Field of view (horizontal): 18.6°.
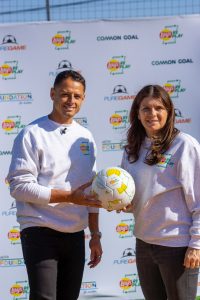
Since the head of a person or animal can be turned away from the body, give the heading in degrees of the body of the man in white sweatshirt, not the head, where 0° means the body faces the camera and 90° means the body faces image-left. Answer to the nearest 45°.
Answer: approximately 315°

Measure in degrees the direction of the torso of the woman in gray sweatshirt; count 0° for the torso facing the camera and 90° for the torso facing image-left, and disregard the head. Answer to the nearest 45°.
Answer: approximately 45°

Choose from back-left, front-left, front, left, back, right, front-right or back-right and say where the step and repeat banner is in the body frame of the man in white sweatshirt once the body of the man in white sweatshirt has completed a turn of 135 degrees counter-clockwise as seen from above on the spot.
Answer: front

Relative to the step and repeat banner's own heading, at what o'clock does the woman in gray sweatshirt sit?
The woman in gray sweatshirt is roughly at 12 o'clock from the step and repeat banner.

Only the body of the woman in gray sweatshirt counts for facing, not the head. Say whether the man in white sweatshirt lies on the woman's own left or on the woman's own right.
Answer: on the woman's own right
